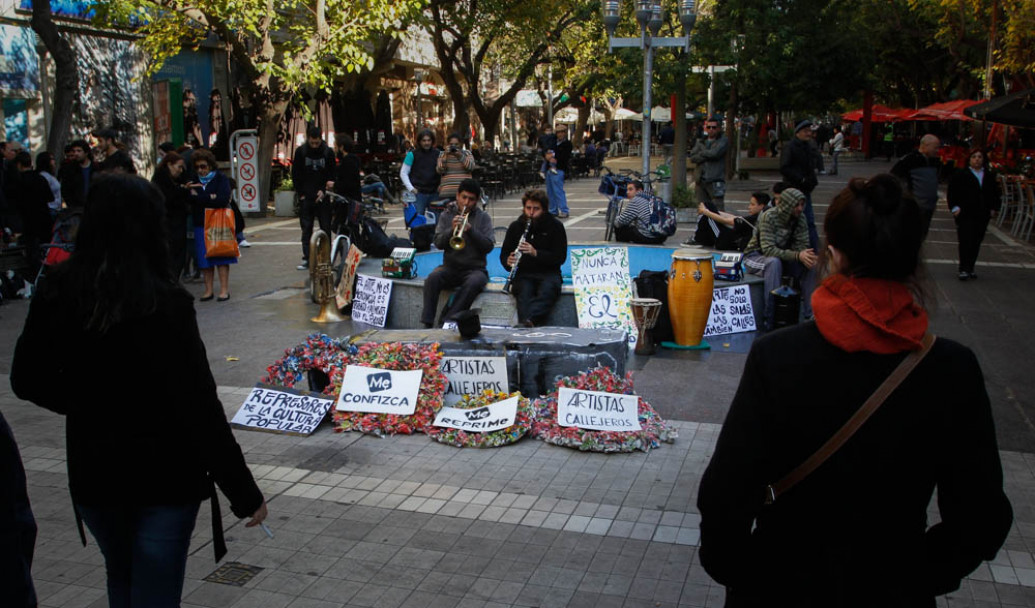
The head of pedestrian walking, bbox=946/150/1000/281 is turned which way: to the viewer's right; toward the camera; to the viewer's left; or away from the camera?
toward the camera

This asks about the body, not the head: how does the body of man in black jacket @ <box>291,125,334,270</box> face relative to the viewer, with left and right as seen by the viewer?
facing the viewer

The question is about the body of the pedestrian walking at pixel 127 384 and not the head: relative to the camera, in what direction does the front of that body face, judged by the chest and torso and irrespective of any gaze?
away from the camera

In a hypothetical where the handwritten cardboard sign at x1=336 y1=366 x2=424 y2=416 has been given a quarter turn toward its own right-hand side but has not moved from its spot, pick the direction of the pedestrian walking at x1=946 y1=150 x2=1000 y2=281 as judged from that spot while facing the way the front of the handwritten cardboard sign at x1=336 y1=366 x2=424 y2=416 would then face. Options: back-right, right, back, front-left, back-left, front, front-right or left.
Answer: back-right

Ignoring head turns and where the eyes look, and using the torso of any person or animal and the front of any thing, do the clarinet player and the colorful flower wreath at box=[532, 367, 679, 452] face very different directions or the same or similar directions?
same or similar directions

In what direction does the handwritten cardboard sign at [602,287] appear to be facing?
toward the camera

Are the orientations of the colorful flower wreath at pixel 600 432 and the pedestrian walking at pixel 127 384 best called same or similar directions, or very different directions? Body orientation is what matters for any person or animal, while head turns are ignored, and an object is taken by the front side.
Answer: very different directions

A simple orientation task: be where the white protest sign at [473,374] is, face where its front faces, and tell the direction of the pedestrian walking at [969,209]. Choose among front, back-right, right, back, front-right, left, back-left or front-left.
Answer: back-left

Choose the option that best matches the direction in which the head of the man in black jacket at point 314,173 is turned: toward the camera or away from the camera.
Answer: toward the camera

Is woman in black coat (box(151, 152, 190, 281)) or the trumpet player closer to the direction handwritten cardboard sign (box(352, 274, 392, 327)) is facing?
the trumpet player

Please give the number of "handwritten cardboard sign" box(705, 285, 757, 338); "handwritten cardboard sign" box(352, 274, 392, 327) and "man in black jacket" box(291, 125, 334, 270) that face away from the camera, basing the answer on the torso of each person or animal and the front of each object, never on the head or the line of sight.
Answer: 0

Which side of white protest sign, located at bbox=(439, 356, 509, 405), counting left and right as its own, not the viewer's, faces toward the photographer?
front

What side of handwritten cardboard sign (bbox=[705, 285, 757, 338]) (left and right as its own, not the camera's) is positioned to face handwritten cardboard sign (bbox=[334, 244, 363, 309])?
right

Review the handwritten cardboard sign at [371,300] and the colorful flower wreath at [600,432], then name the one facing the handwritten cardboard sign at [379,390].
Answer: the handwritten cardboard sign at [371,300]

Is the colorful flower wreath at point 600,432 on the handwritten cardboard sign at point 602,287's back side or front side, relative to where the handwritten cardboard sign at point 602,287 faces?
on the front side

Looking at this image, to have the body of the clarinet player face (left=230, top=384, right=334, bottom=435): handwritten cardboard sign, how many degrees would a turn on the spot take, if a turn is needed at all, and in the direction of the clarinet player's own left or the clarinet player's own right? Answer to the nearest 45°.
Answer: approximately 45° to the clarinet player's own right

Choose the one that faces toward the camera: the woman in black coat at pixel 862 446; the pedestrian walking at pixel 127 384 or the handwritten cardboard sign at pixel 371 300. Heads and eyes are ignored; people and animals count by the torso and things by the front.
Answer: the handwritten cardboard sign

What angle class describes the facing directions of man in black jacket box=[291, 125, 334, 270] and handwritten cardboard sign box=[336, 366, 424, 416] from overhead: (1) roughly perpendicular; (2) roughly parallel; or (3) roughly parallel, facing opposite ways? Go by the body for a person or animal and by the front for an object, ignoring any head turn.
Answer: roughly parallel

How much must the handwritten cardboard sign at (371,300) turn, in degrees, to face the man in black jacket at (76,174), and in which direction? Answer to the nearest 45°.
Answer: approximately 135° to its right
